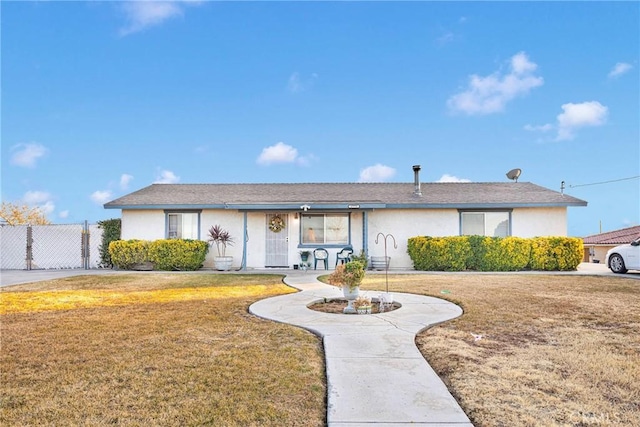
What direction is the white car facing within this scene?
to the viewer's left

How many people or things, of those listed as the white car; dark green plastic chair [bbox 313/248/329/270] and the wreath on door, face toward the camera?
2

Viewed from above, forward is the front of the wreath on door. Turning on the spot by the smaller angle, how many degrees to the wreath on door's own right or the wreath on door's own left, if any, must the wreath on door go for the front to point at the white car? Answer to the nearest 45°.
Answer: approximately 90° to the wreath on door's own left

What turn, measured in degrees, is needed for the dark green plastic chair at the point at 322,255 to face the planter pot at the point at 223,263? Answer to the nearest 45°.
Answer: approximately 90° to its right

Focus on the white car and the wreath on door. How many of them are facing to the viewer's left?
1
